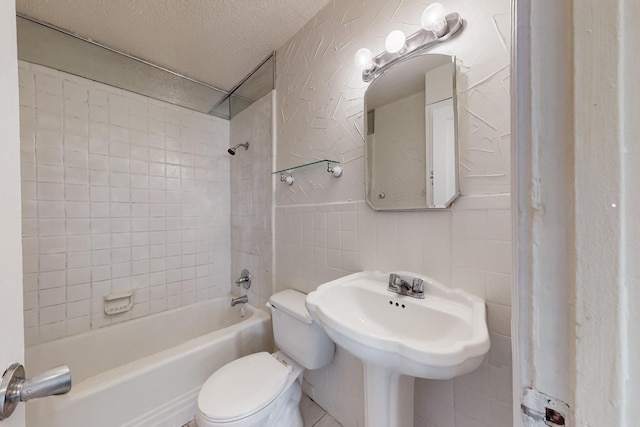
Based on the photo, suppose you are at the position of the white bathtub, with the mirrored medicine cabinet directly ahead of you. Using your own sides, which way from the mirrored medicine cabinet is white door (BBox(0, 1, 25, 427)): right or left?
right

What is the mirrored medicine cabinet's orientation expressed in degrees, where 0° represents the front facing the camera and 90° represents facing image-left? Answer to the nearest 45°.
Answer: approximately 45°

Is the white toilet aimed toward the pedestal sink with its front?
no

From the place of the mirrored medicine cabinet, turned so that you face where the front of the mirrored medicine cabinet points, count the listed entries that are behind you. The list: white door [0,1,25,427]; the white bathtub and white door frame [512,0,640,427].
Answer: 0

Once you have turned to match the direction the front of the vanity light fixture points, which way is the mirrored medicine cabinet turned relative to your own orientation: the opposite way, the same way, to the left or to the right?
the same way

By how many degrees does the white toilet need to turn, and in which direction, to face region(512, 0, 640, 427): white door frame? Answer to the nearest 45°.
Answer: approximately 45° to its left

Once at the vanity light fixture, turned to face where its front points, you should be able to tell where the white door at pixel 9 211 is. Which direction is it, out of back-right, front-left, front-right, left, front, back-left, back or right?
front

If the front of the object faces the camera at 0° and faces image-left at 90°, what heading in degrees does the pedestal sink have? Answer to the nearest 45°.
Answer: approximately 45°

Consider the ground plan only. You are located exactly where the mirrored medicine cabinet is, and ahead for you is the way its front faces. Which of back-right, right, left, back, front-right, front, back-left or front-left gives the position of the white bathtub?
front-right

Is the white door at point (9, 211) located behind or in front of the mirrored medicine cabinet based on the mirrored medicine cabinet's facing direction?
in front

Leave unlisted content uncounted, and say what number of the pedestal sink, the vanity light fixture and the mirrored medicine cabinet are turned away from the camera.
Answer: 0

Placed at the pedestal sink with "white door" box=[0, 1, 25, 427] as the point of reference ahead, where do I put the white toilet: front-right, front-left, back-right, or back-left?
front-right

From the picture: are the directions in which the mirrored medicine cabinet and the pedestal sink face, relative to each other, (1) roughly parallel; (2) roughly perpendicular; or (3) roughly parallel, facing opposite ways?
roughly parallel

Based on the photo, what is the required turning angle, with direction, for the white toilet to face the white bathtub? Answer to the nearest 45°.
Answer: approximately 90° to its right

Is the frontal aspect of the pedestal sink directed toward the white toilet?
no

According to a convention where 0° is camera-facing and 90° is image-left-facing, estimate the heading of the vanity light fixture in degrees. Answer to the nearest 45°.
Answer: approximately 45°
